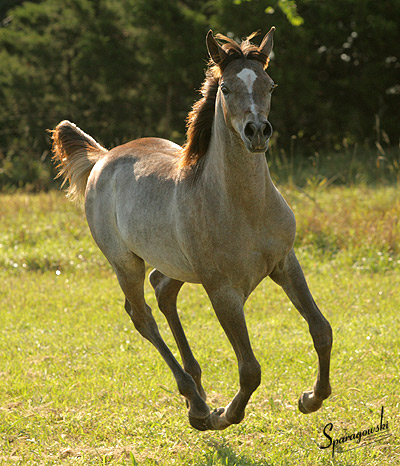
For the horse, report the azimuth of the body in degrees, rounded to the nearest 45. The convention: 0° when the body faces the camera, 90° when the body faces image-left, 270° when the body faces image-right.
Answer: approximately 315°
